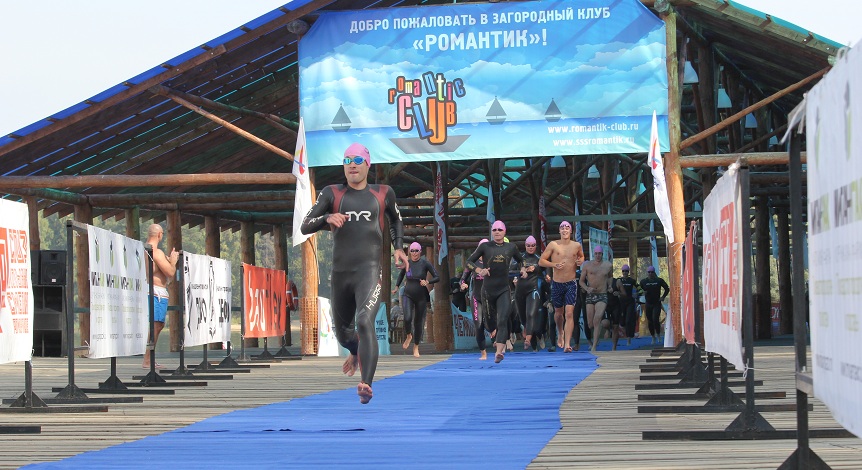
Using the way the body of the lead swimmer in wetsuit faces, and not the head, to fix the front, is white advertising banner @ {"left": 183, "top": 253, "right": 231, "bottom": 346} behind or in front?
behind

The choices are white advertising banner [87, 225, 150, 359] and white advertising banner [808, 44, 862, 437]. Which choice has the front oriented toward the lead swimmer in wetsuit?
white advertising banner [87, 225, 150, 359]

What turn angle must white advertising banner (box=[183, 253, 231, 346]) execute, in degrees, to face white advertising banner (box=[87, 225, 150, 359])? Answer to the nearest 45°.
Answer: approximately 45° to its right

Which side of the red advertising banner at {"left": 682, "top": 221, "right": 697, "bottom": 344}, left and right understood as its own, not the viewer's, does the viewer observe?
left

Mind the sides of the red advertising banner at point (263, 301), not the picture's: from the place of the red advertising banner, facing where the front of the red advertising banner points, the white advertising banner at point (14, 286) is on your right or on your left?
on your right

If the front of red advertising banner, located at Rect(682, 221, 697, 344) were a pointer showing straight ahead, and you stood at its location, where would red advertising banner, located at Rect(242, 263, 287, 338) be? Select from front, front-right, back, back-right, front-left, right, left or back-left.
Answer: front-right
